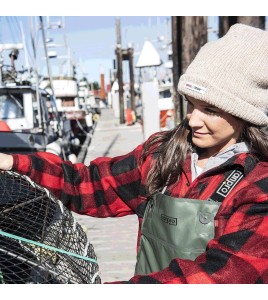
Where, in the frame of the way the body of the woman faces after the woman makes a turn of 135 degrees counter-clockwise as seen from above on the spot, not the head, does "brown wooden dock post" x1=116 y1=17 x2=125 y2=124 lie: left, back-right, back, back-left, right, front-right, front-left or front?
left

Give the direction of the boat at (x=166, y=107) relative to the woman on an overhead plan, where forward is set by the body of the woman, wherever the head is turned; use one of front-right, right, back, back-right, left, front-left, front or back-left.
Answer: back-right
